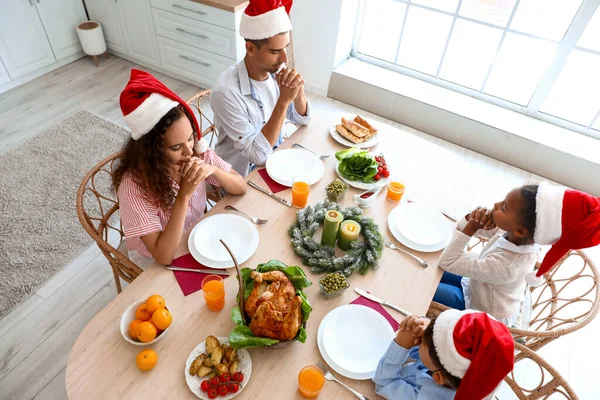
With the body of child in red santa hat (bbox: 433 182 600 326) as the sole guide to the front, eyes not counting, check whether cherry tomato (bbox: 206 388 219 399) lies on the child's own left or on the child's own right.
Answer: on the child's own left

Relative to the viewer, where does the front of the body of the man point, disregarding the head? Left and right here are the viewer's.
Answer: facing the viewer and to the right of the viewer

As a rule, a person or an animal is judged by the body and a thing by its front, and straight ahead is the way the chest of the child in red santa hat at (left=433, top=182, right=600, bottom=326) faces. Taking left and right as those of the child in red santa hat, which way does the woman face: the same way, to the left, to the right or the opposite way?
the opposite way

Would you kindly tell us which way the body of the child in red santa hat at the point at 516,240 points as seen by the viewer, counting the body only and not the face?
to the viewer's left

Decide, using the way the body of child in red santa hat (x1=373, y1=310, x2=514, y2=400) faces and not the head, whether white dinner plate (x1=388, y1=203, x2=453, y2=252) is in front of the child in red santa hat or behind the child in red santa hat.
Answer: in front

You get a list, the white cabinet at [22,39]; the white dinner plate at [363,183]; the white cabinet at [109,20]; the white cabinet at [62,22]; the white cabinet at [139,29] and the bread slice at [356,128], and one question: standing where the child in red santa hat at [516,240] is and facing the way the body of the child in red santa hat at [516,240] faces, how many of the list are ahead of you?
6

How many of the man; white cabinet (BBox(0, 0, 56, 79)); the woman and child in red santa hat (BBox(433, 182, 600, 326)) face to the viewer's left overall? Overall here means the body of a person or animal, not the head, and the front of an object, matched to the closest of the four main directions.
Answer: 1

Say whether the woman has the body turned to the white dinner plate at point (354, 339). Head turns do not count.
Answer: yes

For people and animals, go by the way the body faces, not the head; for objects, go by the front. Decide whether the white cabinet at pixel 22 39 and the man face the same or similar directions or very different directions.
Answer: same or similar directions

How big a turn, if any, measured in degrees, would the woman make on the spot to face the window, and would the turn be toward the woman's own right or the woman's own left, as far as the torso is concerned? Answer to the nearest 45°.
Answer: approximately 90° to the woman's own left

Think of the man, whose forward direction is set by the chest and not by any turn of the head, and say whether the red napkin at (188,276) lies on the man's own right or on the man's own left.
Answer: on the man's own right

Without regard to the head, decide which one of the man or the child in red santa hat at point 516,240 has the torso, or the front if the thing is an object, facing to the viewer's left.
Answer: the child in red santa hat

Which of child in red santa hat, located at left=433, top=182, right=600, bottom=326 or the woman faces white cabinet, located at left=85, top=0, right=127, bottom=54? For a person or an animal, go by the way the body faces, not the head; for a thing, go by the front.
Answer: the child in red santa hat

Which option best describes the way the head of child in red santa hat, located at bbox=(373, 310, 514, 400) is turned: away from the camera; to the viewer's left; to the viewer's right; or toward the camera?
to the viewer's left
